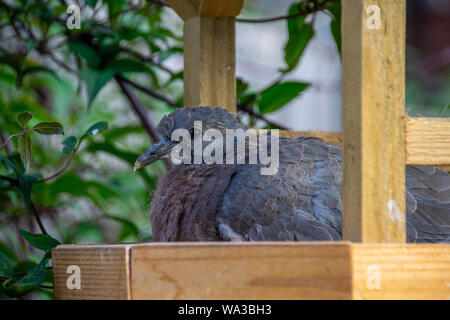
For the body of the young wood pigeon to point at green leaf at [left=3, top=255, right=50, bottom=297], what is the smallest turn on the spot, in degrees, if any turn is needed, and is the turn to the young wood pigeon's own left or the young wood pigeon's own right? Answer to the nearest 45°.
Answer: approximately 45° to the young wood pigeon's own left

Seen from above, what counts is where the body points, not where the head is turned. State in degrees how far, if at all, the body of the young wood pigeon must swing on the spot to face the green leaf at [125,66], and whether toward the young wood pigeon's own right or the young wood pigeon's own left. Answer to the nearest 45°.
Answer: approximately 45° to the young wood pigeon's own right

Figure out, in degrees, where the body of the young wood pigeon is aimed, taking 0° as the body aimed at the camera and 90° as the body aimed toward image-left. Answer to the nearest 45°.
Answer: approximately 90°

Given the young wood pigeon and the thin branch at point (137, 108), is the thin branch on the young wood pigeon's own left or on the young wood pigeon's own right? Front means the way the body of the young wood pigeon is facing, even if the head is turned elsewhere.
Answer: on the young wood pigeon's own right

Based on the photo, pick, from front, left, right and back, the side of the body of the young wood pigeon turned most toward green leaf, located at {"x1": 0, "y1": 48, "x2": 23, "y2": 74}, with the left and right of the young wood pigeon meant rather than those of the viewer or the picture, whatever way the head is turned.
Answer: front

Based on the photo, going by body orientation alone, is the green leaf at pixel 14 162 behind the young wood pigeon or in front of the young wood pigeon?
in front
